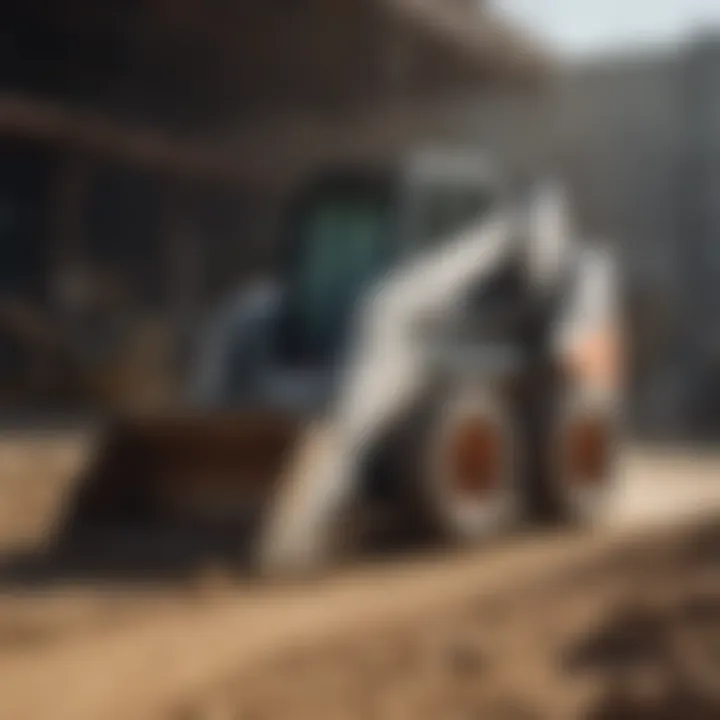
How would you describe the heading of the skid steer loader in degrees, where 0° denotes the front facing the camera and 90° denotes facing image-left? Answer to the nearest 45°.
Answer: approximately 45°
